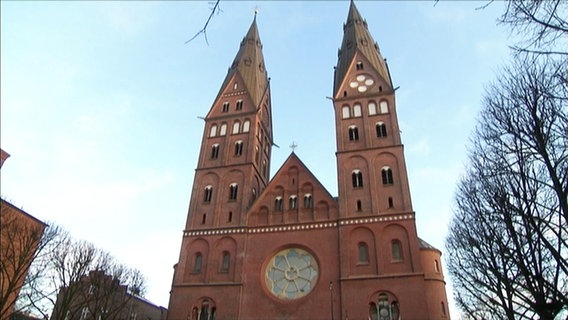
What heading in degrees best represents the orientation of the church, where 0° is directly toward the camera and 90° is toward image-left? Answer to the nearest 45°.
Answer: approximately 0°
